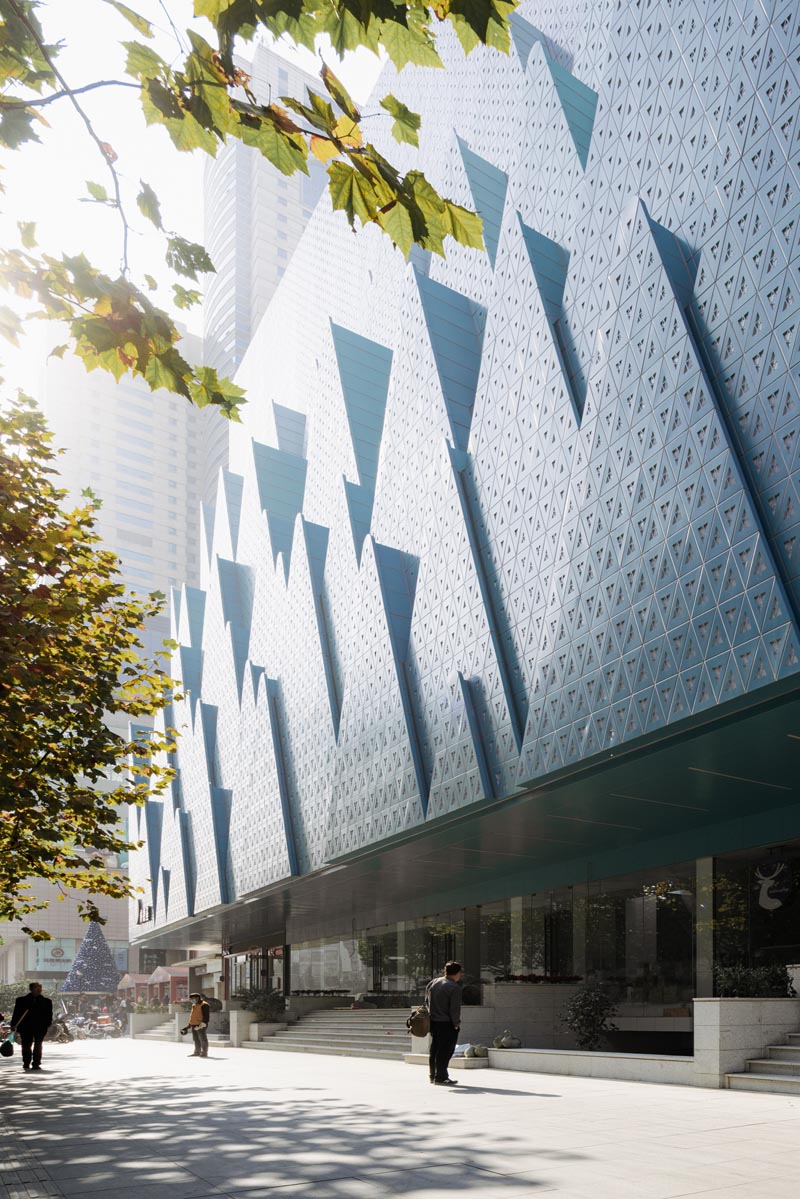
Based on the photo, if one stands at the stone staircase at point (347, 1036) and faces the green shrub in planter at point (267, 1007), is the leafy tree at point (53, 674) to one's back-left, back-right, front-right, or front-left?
back-left

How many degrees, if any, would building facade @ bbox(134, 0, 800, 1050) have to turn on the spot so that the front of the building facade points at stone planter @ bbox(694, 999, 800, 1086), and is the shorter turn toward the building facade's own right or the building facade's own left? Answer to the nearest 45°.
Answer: approximately 45° to the building facade's own left

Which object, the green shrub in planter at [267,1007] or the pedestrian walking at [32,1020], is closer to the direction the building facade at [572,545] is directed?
the pedestrian walking

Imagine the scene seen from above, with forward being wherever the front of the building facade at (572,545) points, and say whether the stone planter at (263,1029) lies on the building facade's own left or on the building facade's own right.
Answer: on the building facade's own right

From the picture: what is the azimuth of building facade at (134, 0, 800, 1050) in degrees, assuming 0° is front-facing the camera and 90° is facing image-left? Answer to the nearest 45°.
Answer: approximately 45°

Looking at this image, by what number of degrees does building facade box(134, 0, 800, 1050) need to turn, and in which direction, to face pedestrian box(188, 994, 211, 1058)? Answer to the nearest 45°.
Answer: approximately 90° to its right

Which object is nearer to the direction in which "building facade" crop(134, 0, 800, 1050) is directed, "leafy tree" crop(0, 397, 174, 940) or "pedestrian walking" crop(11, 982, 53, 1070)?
the leafy tree
